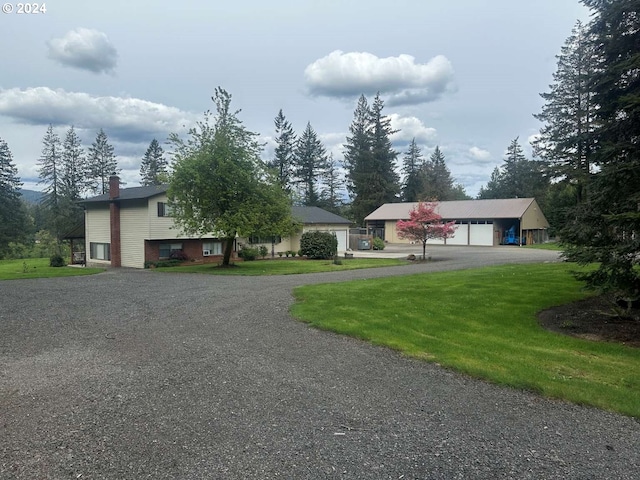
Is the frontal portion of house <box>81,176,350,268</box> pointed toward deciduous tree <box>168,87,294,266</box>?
yes

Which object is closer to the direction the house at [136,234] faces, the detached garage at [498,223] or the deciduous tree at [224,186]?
the deciduous tree

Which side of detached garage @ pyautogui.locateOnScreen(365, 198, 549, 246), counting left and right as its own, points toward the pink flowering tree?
front

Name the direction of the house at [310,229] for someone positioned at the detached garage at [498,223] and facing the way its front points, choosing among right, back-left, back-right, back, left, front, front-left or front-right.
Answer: front-right

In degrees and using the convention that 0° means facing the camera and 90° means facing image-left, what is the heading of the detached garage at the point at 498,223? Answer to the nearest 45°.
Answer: approximately 0°

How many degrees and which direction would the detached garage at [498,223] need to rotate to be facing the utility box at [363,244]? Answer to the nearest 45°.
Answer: approximately 45° to its right

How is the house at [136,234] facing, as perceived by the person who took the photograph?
facing the viewer and to the right of the viewer

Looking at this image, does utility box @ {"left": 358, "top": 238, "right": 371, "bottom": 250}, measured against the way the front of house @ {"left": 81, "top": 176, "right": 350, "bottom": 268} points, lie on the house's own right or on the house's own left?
on the house's own left

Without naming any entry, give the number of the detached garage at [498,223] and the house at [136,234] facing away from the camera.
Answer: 0

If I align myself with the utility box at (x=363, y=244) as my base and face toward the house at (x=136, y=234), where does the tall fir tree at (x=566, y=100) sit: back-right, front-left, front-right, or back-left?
back-left
